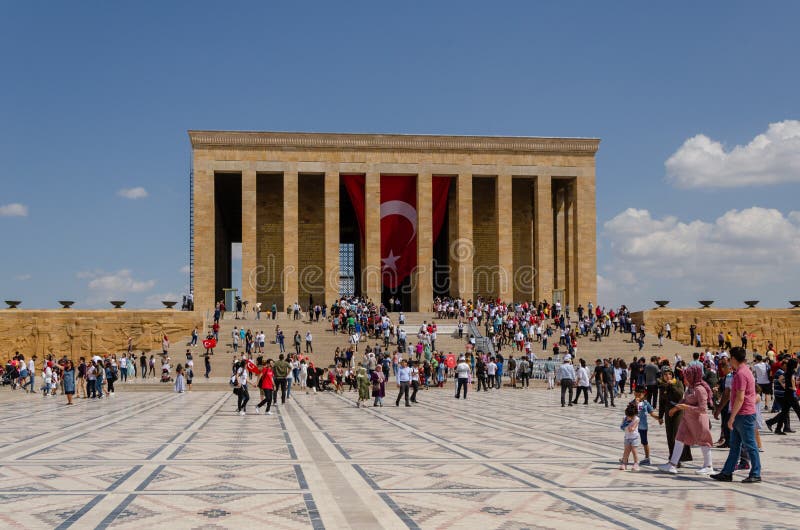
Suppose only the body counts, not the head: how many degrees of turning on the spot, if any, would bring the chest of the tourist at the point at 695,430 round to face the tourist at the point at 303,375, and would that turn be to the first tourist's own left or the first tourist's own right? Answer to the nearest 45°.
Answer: approximately 45° to the first tourist's own right

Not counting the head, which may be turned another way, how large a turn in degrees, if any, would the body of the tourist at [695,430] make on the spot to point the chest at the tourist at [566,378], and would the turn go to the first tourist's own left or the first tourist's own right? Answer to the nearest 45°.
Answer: approximately 90° to the first tourist's own right

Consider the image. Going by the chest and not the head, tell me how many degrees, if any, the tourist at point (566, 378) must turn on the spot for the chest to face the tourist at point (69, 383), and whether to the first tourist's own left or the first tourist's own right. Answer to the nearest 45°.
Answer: approximately 90° to the first tourist's own left

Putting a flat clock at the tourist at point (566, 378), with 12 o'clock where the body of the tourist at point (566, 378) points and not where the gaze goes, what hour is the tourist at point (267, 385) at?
the tourist at point (267, 385) is roughly at 8 o'clock from the tourist at point (566, 378).

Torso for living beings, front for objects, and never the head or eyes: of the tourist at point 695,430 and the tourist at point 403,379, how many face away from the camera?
0

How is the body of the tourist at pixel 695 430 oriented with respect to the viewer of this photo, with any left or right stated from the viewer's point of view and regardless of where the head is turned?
facing to the left of the viewer

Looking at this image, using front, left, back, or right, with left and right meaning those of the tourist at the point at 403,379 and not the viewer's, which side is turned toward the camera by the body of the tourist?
front

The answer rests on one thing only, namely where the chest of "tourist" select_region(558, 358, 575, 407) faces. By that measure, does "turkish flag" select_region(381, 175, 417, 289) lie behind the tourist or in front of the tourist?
in front

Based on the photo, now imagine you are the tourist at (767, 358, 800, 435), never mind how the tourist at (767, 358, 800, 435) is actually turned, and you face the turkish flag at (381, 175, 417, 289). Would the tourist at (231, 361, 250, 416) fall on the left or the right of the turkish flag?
left

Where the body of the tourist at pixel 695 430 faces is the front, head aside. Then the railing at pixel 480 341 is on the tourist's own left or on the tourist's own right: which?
on the tourist's own right

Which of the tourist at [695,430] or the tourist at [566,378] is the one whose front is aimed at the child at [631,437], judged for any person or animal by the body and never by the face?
the tourist at [695,430]

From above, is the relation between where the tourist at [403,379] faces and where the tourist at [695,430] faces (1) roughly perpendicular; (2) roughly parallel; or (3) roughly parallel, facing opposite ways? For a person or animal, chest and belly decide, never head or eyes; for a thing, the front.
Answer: roughly perpendicular

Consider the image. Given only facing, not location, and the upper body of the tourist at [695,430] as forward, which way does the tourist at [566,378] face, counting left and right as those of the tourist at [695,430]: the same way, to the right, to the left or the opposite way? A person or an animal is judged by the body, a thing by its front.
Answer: to the right

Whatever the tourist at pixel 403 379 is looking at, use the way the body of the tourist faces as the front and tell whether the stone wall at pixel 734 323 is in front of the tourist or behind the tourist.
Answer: behind
